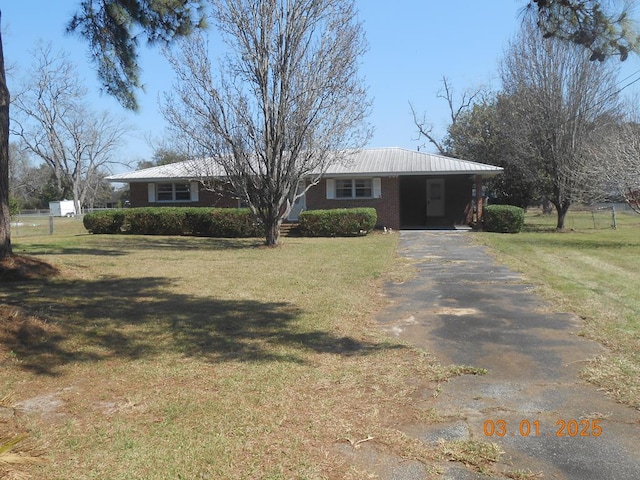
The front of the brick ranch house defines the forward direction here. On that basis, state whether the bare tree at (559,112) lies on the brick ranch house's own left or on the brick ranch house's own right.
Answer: on the brick ranch house's own left

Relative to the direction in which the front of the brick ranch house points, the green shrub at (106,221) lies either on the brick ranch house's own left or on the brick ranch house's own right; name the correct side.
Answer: on the brick ranch house's own right

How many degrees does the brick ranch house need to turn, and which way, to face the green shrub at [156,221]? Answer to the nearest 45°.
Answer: approximately 90° to its right

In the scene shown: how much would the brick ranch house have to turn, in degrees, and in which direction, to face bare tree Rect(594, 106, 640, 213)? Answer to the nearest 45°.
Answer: approximately 45° to its left

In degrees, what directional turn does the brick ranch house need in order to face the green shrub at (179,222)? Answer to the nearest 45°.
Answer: approximately 90° to its right

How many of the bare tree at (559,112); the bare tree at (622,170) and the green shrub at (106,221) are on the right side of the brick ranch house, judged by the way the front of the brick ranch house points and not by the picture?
1

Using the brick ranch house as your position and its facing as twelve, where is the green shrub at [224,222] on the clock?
The green shrub is roughly at 2 o'clock from the brick ranch house.

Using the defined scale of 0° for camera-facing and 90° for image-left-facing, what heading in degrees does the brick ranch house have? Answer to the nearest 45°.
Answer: approximately 0°
